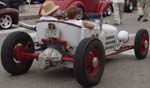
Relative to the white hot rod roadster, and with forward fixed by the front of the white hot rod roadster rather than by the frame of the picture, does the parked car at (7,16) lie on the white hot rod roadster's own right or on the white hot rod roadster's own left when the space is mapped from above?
on the white hot rod roadster's own left

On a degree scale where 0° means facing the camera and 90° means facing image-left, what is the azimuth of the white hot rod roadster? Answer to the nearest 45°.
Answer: approximately 225°
